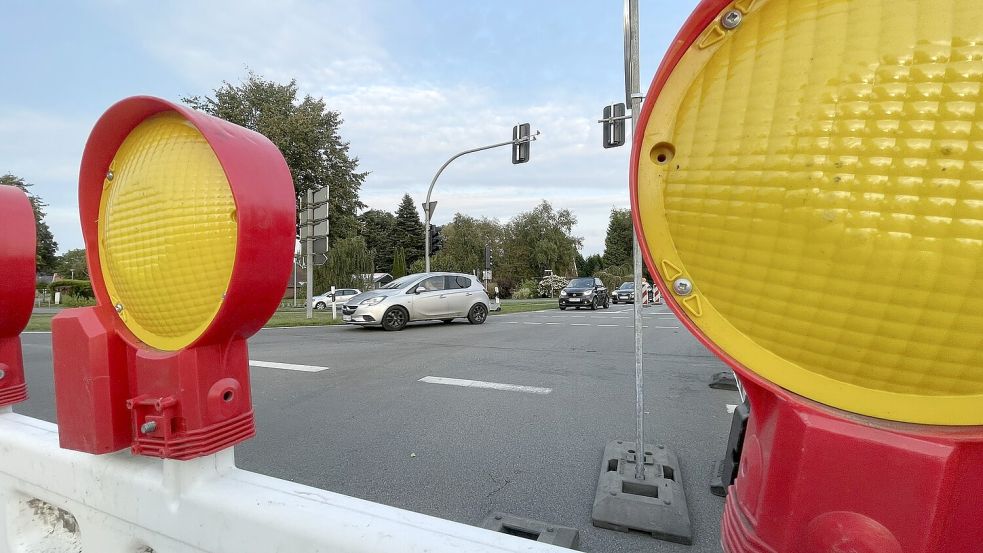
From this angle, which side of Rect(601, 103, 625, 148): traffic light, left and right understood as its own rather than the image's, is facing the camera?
back

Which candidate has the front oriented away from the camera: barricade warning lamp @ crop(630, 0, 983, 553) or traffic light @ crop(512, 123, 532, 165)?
traffic light @ crop(512, 123, 532, 165)

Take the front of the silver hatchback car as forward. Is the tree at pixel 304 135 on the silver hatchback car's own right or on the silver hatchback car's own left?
on the silver hatchback car's own right

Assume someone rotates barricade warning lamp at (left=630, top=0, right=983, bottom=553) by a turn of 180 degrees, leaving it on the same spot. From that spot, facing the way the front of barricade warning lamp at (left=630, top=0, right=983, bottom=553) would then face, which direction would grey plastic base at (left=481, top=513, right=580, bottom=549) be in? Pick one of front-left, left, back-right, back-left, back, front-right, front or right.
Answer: front-left

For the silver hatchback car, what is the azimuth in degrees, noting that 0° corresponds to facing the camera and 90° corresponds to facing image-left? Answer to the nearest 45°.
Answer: approximately 45°

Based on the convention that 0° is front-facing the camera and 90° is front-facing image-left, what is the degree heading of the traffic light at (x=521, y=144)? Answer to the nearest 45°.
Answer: approximately 180°

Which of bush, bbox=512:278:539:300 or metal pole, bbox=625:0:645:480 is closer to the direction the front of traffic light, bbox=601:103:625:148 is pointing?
the bush

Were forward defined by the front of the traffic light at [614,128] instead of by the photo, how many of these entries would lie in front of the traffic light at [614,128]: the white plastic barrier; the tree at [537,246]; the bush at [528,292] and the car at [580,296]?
3

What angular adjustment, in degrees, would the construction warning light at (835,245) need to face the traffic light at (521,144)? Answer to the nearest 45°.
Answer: approximately 135° to its right

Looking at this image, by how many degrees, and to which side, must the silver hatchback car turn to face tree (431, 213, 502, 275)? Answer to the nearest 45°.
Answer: approximately 135° to its right
